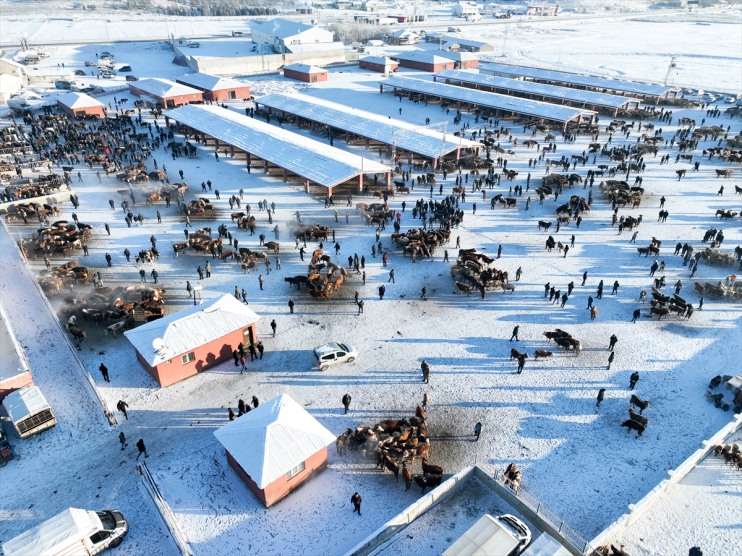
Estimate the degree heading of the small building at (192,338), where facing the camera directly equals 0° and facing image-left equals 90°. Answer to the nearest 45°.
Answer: approximately 315°

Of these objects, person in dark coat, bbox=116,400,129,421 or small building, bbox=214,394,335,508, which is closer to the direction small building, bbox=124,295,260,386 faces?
the small building

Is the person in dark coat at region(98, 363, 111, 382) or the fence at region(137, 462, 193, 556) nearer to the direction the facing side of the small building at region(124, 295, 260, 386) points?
the fence

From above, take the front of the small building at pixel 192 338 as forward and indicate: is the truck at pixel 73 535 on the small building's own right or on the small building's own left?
on the small building's own right

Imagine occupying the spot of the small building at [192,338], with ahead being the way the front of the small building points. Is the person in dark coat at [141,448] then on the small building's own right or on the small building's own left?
on the small building's own right

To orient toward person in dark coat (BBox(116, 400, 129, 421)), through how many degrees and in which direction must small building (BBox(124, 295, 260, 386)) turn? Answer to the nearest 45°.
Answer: approximately 90° to its right
